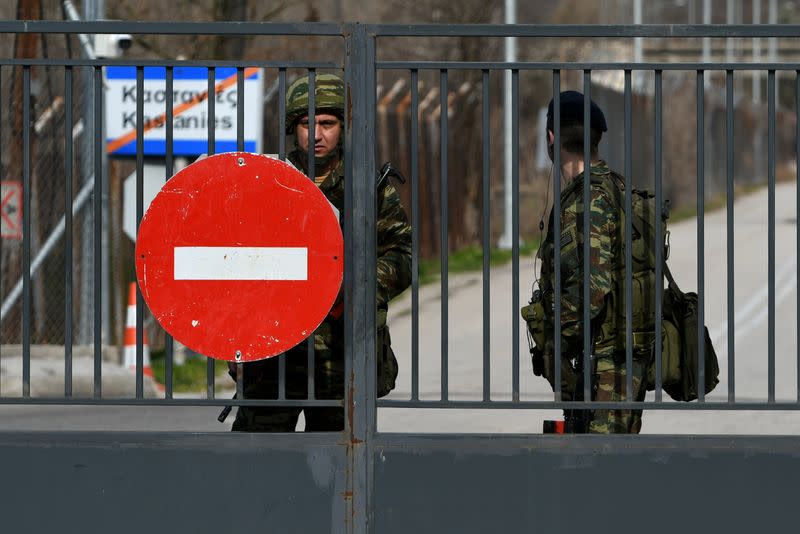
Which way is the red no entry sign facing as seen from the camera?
toward the camera

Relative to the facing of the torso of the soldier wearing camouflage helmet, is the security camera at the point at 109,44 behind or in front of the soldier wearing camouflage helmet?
behind

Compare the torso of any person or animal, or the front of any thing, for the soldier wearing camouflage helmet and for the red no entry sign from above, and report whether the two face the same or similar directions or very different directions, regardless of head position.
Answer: same or similar directions

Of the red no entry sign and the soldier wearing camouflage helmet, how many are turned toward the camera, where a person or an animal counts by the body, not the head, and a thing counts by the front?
2

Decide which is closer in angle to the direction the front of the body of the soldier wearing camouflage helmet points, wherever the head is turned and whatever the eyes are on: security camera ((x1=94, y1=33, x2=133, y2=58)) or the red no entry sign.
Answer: the red no entry sign

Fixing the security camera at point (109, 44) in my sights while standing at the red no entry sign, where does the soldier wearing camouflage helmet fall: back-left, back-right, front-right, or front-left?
front-right

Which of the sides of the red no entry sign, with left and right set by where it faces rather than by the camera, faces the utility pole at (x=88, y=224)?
back
